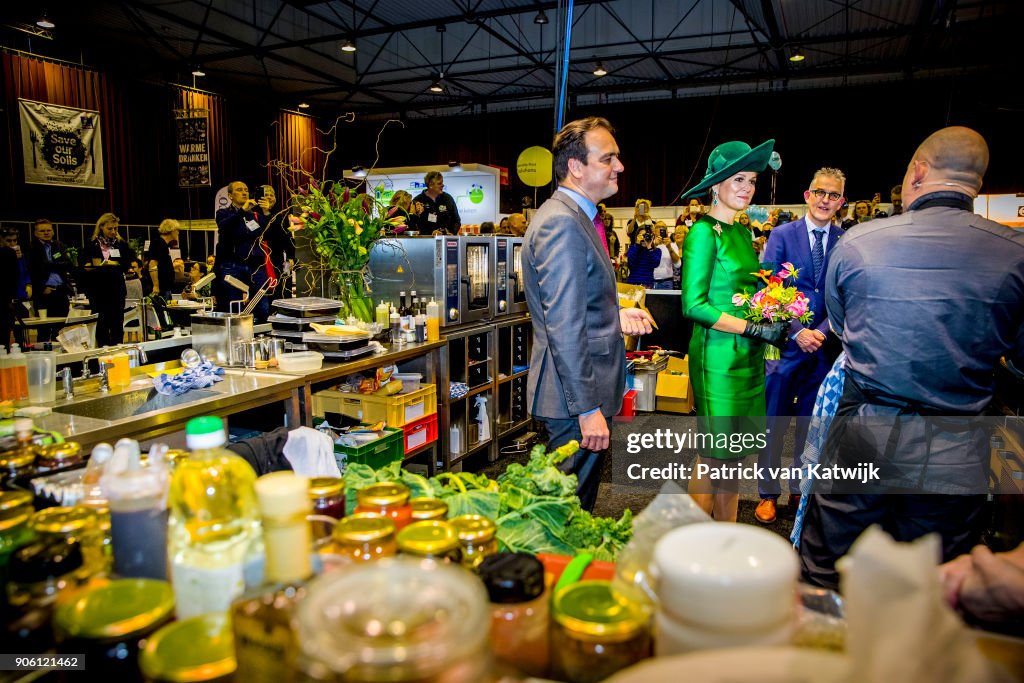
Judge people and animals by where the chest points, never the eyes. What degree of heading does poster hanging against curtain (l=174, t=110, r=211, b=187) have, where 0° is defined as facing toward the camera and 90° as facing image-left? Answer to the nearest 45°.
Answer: approximately 0°

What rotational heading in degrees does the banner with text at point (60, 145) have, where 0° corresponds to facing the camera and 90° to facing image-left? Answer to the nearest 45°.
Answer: approximately 0°

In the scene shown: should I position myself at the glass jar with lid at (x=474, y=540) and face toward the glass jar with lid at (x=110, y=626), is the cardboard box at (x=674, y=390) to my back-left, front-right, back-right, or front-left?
back-right

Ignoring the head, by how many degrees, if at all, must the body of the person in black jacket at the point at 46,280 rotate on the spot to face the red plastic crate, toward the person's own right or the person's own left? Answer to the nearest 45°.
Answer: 0° — they already face it

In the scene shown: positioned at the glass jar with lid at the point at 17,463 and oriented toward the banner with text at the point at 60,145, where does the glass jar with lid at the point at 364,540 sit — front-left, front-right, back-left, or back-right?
back-right

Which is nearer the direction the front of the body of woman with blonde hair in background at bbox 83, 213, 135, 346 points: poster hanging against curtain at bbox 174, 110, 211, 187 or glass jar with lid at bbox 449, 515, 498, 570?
the glass jar with lid
